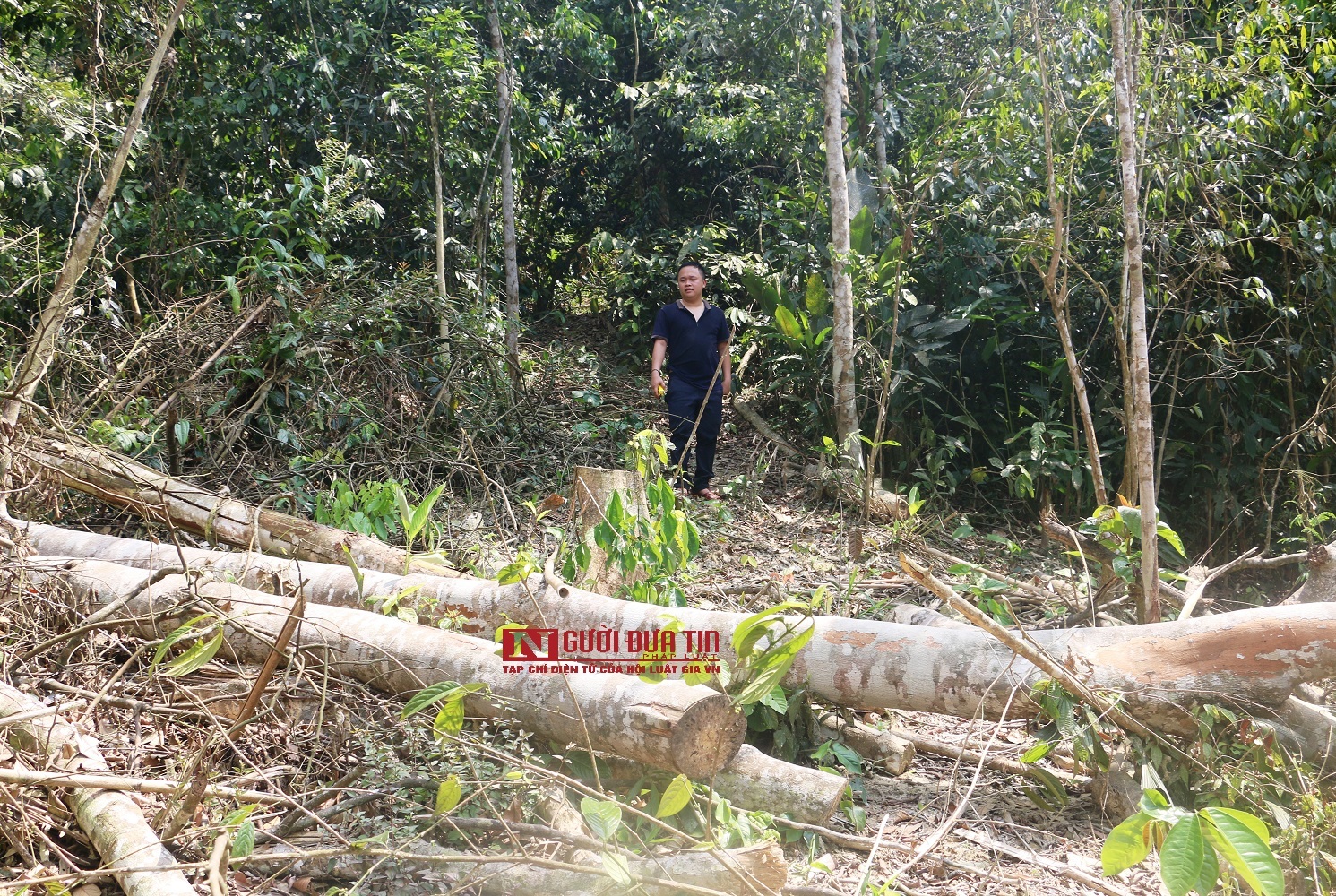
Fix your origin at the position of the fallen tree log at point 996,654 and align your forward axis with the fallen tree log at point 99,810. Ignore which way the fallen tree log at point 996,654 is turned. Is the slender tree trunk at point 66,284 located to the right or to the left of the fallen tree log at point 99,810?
right

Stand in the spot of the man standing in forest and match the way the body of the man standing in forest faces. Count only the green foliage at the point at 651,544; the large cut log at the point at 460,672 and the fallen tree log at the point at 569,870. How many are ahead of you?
3

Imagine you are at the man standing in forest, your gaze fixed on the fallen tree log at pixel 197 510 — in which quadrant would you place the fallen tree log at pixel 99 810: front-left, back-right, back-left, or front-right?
front-left

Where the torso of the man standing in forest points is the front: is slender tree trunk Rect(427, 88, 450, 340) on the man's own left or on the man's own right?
on the man's own right

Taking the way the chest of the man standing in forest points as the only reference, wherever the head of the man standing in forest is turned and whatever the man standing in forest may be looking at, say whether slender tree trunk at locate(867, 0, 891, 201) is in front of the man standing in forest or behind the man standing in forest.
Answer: behind

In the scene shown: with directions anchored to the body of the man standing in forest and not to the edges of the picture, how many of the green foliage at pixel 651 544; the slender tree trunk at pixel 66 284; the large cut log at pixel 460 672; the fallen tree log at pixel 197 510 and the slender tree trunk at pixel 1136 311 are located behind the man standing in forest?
0

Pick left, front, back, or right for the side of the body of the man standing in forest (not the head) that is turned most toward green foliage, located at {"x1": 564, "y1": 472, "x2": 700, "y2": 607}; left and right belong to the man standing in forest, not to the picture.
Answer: front

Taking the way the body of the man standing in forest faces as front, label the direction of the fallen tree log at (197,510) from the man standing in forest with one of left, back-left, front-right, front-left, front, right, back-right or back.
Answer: front-right

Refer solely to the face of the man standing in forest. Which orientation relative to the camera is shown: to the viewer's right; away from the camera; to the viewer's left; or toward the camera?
toward the camera

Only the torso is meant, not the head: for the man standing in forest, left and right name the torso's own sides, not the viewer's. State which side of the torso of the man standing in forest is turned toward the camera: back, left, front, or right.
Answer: front

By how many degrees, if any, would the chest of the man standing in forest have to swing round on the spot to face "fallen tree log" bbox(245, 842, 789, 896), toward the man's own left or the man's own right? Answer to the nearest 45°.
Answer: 0° — they already face it

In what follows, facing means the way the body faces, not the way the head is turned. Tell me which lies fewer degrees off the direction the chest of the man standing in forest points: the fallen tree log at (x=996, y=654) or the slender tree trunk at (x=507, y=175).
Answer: the fallen tree log

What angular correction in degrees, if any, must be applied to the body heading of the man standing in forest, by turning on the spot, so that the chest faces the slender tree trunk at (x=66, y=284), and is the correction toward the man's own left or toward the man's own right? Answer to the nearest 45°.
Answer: approximately 45° to the man's own right

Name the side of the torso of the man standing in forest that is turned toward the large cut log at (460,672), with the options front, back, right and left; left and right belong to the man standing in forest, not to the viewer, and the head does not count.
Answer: front

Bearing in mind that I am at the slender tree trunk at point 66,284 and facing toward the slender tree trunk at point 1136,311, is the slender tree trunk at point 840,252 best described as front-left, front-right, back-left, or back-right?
front-left
